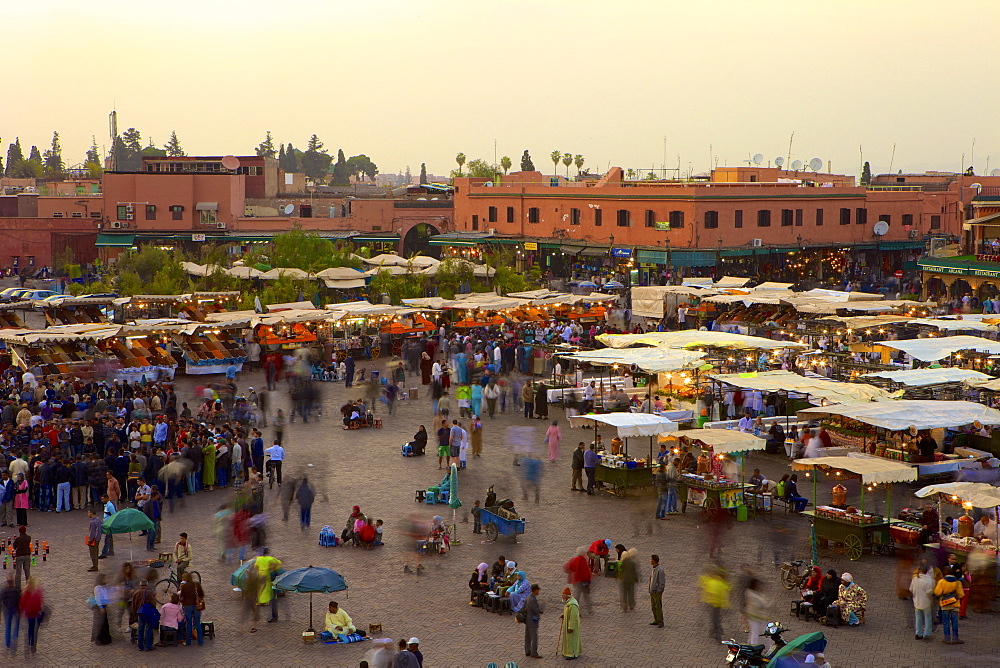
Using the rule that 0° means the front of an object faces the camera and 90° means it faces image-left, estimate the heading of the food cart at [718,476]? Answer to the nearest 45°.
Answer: approximately 45°

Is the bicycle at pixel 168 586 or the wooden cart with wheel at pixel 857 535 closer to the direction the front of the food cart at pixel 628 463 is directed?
the bicycle

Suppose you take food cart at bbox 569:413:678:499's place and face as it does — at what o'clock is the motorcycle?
The motorcycle is roughly at 10 o'clock from the food cart.

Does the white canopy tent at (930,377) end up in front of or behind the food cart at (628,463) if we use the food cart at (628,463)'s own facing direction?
behind

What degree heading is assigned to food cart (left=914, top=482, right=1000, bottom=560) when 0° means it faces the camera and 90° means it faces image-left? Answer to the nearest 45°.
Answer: approximately 45°
